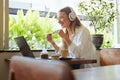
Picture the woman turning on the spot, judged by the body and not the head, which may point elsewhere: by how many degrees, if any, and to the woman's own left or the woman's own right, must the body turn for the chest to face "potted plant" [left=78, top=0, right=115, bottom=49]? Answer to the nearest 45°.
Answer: approximately 90° to the woman's own right

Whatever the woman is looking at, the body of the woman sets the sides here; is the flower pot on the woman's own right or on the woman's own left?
on the woman's own right

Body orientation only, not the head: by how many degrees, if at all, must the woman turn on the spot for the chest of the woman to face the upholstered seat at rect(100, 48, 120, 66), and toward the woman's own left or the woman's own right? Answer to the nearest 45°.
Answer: approximately 135° to the woman's own left

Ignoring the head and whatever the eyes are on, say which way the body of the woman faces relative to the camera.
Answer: to the viewer's left

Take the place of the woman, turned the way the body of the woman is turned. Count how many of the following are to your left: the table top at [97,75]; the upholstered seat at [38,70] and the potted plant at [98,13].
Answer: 2

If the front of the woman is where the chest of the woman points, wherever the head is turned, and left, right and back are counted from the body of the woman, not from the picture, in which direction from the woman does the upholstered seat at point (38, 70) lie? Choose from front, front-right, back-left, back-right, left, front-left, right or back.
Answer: left
